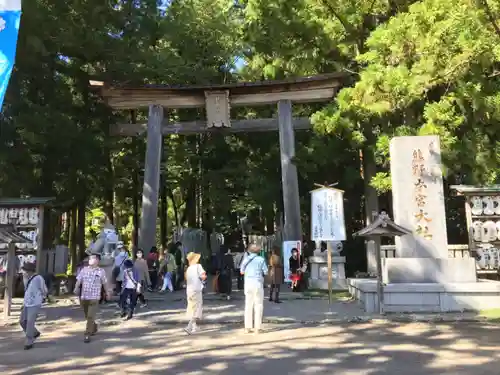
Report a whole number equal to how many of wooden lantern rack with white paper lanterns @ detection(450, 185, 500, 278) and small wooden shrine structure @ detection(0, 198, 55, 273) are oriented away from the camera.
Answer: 0

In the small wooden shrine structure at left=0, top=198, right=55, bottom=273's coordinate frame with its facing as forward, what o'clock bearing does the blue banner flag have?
The blue banner flag is roughly at 12 o'clock from the small wooden shrine structure.

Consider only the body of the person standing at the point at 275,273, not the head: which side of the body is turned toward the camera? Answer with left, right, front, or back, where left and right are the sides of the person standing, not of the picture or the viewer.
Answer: back

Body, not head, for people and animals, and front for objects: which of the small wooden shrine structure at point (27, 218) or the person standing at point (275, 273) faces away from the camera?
the person standing

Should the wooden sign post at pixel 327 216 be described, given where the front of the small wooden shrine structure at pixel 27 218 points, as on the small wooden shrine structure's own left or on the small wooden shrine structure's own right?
on the small wooden shrine structure's own left

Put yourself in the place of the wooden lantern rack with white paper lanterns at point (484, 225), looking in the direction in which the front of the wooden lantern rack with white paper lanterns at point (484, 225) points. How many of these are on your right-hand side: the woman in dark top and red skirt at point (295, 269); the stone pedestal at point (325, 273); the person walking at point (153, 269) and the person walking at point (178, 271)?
4

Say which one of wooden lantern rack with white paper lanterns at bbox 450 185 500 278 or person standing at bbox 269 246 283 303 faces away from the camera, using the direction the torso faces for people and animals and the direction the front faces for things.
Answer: the person standing
